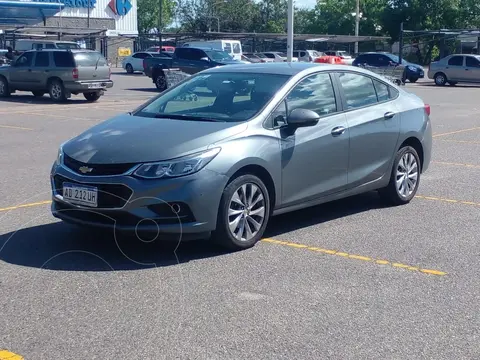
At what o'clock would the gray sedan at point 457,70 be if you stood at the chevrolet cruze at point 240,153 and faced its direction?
The gray sedan is roughly at 5 o'clock from the chevrolet cruze.

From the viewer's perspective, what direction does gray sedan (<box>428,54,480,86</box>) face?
to the viewer's right

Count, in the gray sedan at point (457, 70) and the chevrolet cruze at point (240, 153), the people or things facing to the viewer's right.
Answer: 1

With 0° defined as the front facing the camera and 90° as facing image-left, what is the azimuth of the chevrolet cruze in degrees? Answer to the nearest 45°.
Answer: approximately 45°

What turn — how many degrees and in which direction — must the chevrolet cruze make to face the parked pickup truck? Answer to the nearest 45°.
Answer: approximately 135° to its right

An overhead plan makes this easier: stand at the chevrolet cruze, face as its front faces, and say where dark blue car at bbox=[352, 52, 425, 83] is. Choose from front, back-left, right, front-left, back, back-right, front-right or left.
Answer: back-right

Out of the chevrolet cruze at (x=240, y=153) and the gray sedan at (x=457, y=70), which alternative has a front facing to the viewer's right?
the gray sedan

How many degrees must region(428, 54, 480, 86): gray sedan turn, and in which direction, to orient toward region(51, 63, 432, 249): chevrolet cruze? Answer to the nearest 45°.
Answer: approximately 90° to its right
